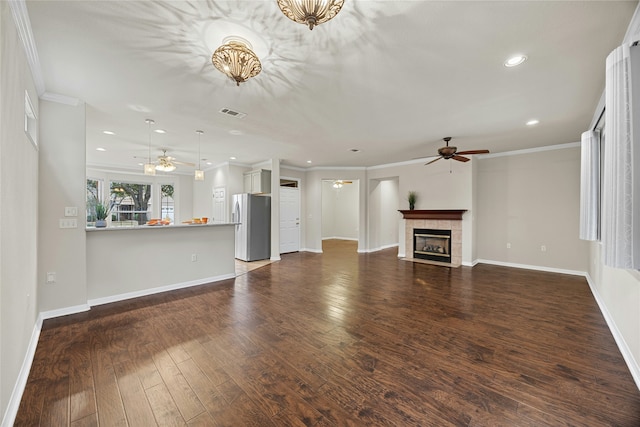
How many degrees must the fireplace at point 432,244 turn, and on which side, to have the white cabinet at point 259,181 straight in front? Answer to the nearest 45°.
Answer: approximately 45° to its right

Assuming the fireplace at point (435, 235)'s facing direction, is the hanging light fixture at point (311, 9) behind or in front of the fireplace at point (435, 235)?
in front

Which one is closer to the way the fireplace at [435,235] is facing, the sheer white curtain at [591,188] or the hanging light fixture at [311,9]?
the hanging light fixture

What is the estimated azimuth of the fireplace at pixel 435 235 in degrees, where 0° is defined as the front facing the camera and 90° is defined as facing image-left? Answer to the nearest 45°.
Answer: approximately 45°

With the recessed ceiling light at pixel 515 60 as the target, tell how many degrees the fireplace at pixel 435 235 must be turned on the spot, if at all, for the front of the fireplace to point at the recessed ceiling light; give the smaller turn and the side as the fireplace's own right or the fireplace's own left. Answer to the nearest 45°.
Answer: approximately 45° to the fireplace's own left

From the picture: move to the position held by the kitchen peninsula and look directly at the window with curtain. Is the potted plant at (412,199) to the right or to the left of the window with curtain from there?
left
